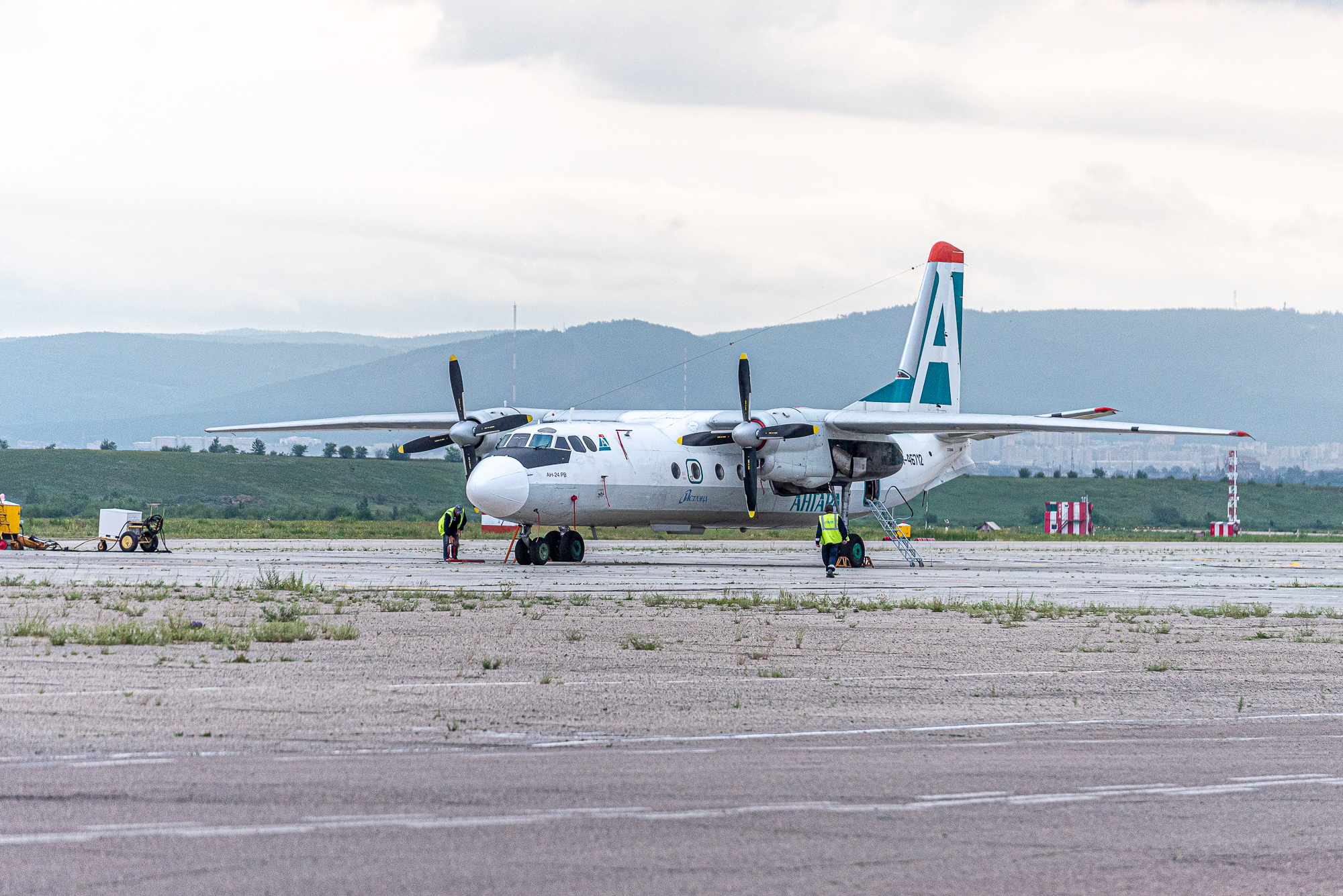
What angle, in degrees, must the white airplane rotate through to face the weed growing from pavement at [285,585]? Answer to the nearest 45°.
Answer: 0° — it already faces it

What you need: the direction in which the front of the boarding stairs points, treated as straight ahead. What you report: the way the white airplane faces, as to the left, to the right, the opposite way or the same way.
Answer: to the right

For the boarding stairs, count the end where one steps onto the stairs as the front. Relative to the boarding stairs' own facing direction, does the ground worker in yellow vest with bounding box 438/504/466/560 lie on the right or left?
on its right

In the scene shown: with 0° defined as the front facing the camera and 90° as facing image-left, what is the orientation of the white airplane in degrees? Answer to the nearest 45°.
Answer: approximately 45°

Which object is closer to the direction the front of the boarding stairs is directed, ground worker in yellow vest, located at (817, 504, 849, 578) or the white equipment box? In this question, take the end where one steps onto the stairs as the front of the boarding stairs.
the ground worker in yellow vest
